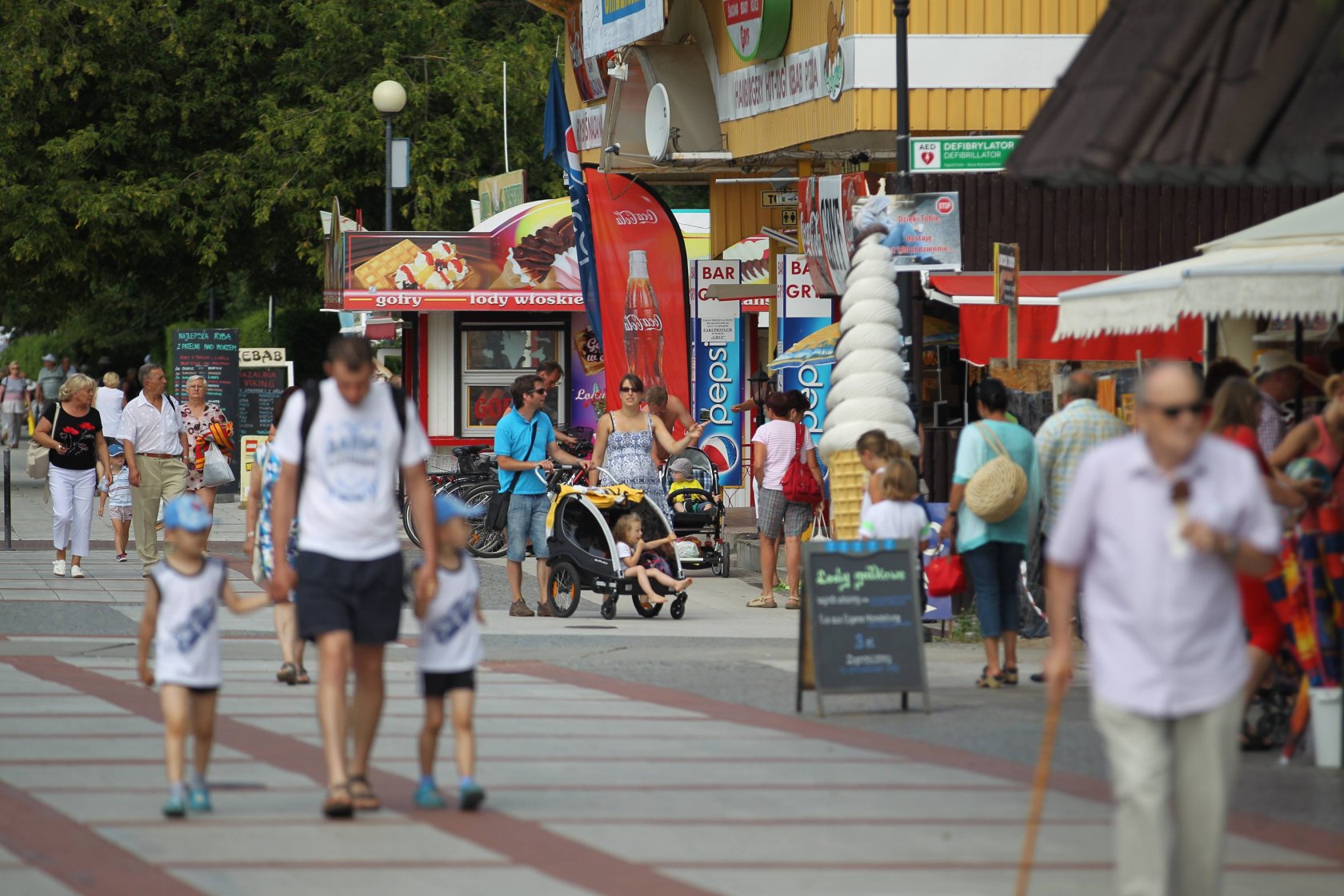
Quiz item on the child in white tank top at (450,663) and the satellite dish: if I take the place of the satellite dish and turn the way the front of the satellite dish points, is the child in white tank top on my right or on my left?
on my left

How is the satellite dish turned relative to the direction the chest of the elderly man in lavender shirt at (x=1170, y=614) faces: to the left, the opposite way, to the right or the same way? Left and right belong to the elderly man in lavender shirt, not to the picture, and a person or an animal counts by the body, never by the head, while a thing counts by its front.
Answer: to the right

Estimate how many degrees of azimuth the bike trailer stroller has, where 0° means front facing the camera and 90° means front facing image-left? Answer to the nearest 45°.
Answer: approximately 315°

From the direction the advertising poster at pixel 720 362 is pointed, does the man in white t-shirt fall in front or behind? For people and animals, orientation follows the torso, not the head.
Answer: in front

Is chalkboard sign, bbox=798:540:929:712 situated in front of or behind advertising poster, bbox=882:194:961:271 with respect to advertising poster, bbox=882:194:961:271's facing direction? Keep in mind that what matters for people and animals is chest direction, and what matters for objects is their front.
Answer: in front

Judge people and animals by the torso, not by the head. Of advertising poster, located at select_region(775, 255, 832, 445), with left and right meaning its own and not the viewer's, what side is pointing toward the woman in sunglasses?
front

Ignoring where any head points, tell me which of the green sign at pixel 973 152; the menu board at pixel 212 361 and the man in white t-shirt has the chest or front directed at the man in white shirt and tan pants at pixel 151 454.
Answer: the menu board

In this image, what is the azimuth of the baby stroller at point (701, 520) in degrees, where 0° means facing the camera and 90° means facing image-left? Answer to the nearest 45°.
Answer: approximately 0°
